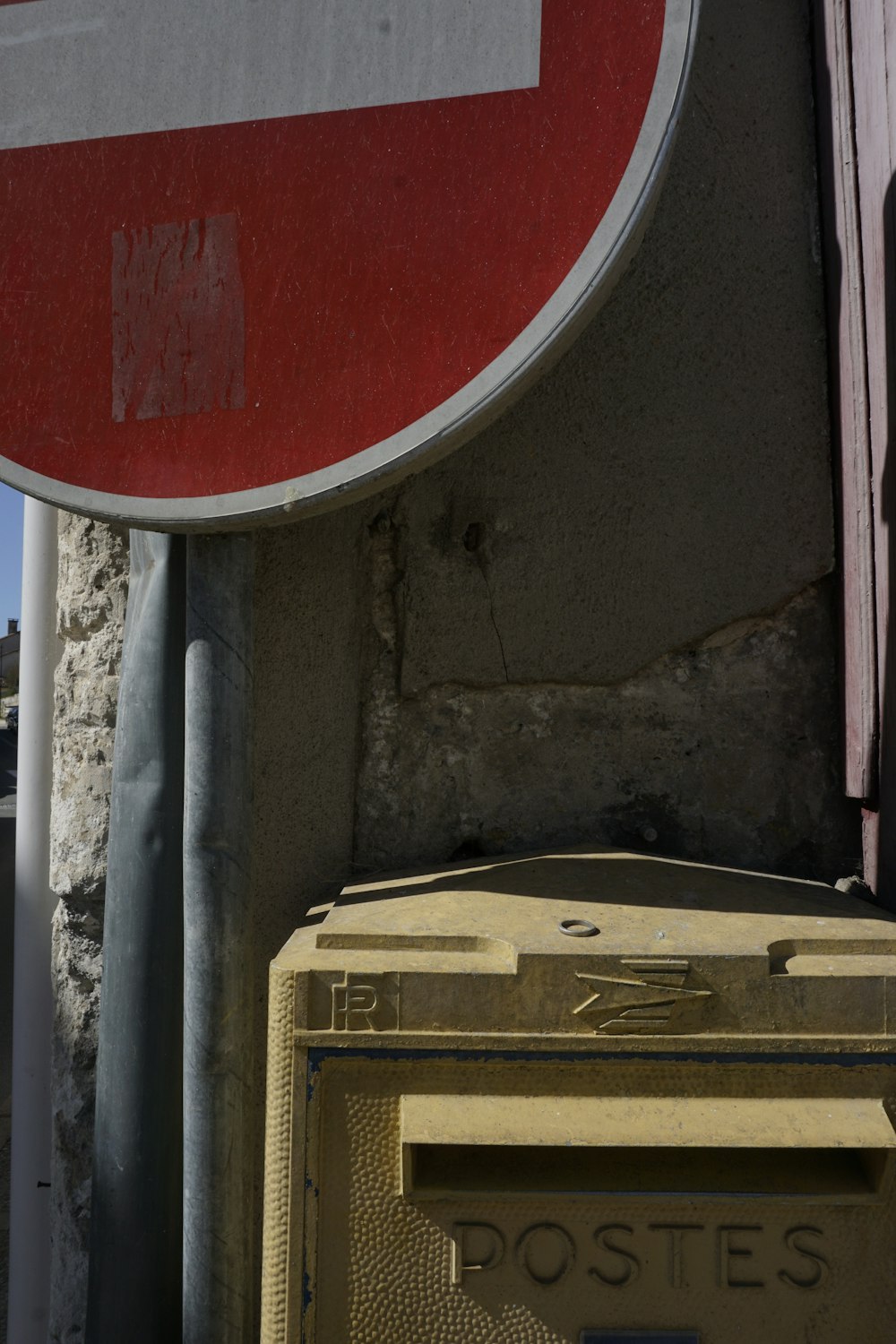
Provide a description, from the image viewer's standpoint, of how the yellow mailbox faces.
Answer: facing the viewer

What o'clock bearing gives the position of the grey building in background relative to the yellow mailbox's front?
The grey building in background is roughly at 5 o'clock from the yellow mailbox.

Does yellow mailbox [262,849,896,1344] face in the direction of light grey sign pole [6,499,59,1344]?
no
